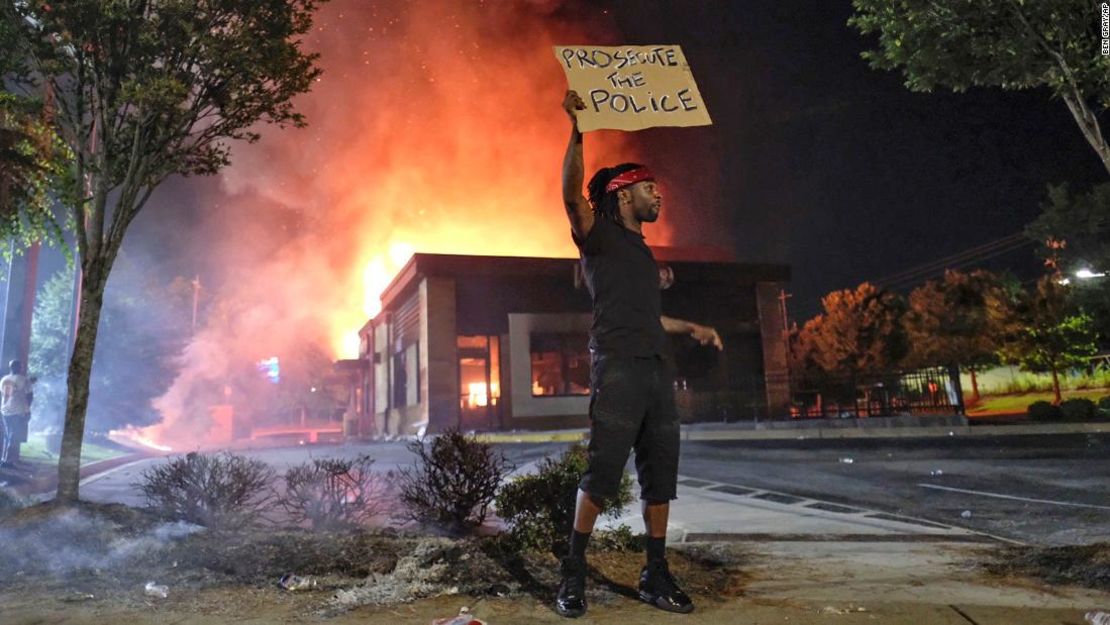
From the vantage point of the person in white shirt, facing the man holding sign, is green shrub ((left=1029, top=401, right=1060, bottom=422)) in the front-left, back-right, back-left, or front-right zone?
front-left

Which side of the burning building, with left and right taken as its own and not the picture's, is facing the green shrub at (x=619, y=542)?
front

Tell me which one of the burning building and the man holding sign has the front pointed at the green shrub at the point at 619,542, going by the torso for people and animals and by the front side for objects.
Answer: the burning building

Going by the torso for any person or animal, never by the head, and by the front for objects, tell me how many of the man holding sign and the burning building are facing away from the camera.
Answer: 0

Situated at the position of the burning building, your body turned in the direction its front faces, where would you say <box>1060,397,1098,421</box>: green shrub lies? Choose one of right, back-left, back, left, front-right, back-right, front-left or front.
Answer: front-left

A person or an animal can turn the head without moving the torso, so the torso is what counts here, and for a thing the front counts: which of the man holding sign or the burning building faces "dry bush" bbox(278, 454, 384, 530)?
the burning building

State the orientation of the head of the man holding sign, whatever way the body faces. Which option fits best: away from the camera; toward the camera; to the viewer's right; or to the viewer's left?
to the viewer's right

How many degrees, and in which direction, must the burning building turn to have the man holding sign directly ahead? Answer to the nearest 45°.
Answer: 0° — it already faces them

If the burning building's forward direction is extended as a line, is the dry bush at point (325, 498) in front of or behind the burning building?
in front

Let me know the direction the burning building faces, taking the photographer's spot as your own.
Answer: facing the viewer

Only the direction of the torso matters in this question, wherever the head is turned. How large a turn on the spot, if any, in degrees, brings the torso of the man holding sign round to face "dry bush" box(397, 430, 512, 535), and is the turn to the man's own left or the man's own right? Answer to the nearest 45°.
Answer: approximately 180°

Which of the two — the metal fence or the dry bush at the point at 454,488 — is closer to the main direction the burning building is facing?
the dry bush

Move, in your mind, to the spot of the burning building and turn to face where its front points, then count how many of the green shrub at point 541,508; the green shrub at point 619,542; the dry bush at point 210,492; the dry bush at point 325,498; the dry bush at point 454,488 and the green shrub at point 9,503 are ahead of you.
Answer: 6

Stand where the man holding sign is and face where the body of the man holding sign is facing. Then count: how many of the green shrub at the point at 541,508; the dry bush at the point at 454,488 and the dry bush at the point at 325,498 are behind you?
3

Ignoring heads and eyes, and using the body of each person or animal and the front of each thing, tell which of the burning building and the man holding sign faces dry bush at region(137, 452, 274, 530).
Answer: the burning building

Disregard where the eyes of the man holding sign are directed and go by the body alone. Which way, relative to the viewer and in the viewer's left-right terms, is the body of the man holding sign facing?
facing the viewer and to the right of the viewer

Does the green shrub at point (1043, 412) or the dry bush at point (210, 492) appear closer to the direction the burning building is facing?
the dry bush
